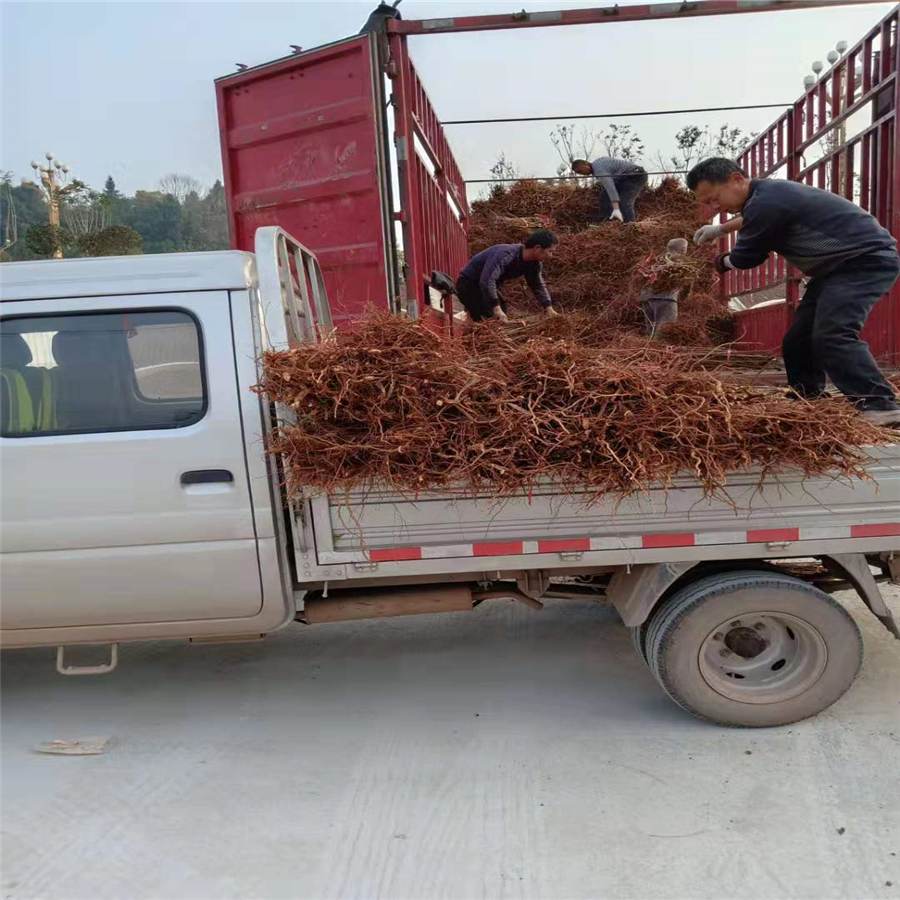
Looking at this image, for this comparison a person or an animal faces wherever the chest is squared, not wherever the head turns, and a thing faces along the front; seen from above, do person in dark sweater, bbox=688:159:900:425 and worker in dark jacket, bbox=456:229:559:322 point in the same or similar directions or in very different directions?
very different directions

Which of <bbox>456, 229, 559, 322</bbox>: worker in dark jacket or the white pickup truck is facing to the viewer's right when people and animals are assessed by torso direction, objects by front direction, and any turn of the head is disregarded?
the worker in dark jacket

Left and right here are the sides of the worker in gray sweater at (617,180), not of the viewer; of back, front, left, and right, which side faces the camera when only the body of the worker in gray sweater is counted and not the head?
left

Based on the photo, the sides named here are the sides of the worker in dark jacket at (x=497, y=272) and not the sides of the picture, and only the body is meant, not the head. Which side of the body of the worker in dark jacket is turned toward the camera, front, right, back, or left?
right

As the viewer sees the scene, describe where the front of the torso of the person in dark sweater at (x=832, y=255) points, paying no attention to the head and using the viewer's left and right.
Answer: facing to the left of the viewer

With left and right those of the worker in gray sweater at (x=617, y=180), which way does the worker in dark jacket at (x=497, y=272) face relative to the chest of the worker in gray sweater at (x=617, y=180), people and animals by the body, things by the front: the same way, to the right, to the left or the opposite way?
the opposite way

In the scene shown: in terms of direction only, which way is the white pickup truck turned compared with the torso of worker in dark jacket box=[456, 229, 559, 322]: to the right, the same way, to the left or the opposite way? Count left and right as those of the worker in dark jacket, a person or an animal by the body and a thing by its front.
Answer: the opposite way

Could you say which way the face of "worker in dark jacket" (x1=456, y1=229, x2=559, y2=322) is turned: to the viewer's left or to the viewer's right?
to the viewer's right

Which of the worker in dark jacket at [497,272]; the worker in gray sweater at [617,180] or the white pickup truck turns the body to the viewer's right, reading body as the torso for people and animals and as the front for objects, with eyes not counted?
the worker in dark jacket at [497,272]

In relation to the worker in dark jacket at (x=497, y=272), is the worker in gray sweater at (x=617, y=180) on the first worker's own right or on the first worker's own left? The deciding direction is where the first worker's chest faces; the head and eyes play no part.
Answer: on the first worker's own left

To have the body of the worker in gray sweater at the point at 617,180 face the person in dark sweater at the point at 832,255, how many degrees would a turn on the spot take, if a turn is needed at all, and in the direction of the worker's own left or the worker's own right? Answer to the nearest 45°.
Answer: approximately 90° to the worker's own left

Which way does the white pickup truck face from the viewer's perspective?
to the viewer's left

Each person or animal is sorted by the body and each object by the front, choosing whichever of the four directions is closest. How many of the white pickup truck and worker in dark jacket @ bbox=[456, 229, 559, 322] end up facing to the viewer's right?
1
